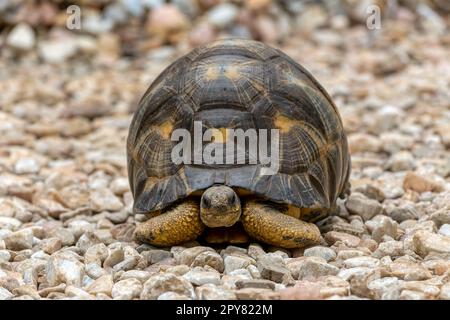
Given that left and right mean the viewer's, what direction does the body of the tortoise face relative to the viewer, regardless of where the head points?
facing the viewer
